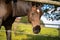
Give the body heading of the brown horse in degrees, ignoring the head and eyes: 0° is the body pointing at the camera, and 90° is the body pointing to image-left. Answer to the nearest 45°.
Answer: approximately 270°
